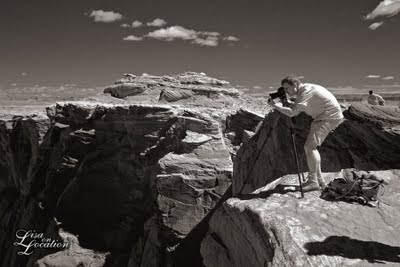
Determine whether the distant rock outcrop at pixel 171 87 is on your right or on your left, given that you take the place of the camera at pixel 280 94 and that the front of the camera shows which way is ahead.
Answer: on your right

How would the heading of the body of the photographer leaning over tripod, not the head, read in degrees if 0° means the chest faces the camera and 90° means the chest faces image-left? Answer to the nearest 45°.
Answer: approximately 90°

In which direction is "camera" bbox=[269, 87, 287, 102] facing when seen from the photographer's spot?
facing to the left of the viewer
